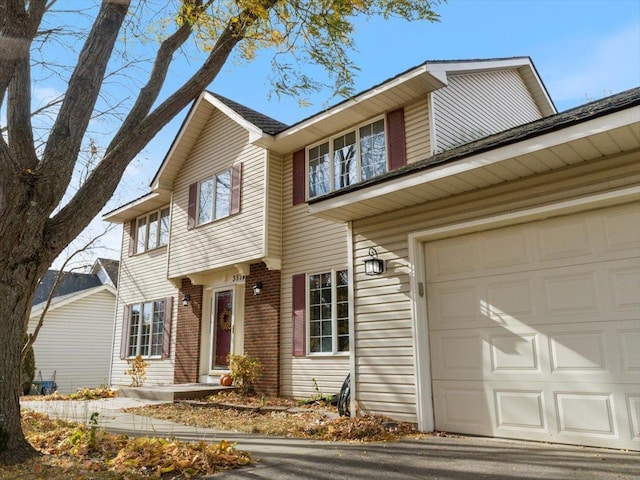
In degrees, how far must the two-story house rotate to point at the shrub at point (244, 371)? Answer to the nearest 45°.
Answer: approximately 90° to its right

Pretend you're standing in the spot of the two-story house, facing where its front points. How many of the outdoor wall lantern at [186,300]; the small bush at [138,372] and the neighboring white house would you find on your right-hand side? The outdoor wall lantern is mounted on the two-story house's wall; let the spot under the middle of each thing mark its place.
3

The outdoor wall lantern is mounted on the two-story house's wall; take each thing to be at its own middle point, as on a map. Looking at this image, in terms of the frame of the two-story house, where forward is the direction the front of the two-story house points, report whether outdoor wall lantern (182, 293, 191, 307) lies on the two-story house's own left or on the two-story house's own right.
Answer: on the two-story house's own right

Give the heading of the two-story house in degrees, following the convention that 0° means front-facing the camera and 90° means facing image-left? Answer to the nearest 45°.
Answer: approximately 45°

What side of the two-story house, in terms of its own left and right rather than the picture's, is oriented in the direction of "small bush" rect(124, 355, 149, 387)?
right

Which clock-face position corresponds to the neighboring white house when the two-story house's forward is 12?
The neighboring white house is roughly at 3 o'clock from the two-story house.
